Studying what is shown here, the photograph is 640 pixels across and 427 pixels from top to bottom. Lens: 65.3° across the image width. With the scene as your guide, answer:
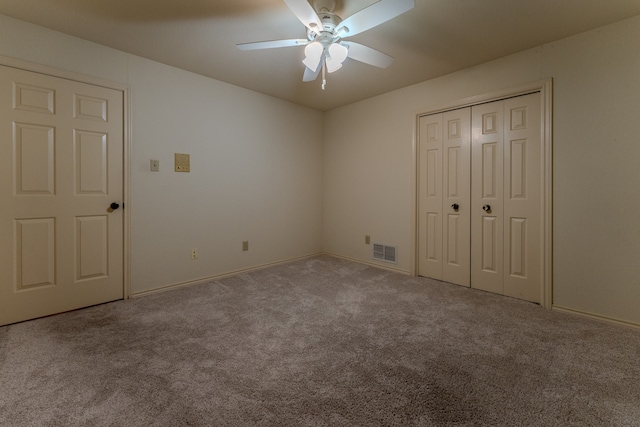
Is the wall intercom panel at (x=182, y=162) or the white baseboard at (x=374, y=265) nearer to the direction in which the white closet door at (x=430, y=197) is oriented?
the wall intercom panel

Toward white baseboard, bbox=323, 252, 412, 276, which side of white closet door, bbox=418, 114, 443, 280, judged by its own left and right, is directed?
right

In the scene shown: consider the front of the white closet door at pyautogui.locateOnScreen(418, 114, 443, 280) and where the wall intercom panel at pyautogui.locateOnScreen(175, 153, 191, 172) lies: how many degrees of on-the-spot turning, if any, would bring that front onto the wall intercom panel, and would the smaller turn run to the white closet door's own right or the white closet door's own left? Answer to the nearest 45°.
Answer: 0° — it already faces it

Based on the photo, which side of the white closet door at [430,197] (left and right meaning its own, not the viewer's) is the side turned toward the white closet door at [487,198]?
left

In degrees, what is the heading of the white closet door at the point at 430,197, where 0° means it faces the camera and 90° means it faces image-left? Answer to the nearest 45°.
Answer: approximately 45°
